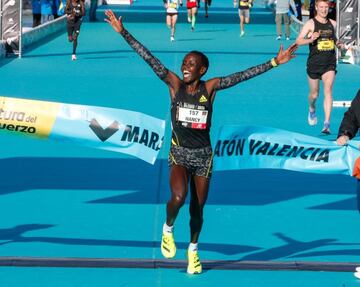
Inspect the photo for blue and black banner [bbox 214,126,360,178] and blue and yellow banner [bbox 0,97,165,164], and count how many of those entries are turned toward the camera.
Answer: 2

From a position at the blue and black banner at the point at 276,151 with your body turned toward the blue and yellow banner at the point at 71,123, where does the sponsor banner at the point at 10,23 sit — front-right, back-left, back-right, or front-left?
front-right

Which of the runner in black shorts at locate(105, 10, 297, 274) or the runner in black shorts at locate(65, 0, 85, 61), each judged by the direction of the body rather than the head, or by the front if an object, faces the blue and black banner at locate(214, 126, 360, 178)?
the runner in black shorts at locate(65, 0, 85, 61)

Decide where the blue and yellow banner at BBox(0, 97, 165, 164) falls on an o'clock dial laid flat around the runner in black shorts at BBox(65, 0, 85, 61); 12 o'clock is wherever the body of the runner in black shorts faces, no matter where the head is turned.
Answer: The blue and yellow banner is roughly at 12 o'clock from the runner in black shorts.

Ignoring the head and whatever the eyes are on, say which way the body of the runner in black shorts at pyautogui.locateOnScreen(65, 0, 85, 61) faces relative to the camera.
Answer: toward the camera

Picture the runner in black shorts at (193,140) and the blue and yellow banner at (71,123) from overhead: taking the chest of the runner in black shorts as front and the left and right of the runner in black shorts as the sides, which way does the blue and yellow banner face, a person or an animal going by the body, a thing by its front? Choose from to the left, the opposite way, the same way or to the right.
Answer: the same way

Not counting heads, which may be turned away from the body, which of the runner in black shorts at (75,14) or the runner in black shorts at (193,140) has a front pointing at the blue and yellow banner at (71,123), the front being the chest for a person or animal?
the runner in black shorts at (75,14)

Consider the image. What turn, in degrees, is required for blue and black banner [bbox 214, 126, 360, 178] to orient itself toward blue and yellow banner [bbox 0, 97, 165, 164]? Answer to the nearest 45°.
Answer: approximately 90° to its right

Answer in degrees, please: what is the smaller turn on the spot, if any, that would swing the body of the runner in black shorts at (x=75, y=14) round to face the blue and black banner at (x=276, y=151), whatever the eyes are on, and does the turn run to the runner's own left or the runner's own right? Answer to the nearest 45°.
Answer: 0° — they already face it

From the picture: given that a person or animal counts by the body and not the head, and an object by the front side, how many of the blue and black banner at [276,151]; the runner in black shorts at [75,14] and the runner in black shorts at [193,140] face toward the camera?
3

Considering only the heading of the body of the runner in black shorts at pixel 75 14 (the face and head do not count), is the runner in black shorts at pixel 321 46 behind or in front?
in front

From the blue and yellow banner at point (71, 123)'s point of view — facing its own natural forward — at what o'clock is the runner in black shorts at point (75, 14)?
The runner in black shorts is roughly at 6 o'clock from the blue and yellow banner.

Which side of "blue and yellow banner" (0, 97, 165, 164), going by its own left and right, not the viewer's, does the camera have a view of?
front

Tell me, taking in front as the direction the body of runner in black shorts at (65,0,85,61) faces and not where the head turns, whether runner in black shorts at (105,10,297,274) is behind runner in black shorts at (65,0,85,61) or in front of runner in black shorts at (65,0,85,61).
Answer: in front

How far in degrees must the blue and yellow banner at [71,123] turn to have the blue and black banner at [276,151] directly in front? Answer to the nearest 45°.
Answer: approximately 90° to its left

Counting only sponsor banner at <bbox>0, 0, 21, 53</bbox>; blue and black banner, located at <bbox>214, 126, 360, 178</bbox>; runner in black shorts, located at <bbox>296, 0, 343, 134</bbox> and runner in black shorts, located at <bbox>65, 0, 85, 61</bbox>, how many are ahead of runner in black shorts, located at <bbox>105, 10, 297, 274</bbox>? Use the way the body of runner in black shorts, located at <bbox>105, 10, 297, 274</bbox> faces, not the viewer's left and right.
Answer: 0

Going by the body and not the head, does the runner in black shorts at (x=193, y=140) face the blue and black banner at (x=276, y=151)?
no

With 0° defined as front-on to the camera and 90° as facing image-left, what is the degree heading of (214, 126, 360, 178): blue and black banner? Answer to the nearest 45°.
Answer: approximately 0°

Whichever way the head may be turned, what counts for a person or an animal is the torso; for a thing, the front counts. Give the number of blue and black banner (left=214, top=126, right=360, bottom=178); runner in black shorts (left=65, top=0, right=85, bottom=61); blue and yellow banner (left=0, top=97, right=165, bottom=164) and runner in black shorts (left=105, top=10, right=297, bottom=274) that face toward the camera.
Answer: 4

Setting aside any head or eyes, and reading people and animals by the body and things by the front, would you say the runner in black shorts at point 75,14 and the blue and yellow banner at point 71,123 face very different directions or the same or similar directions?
same or similar directions

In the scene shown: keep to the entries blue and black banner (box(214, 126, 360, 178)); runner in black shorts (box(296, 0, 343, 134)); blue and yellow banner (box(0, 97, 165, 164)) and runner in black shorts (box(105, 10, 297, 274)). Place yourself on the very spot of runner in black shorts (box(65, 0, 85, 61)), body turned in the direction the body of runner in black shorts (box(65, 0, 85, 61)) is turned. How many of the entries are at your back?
0
